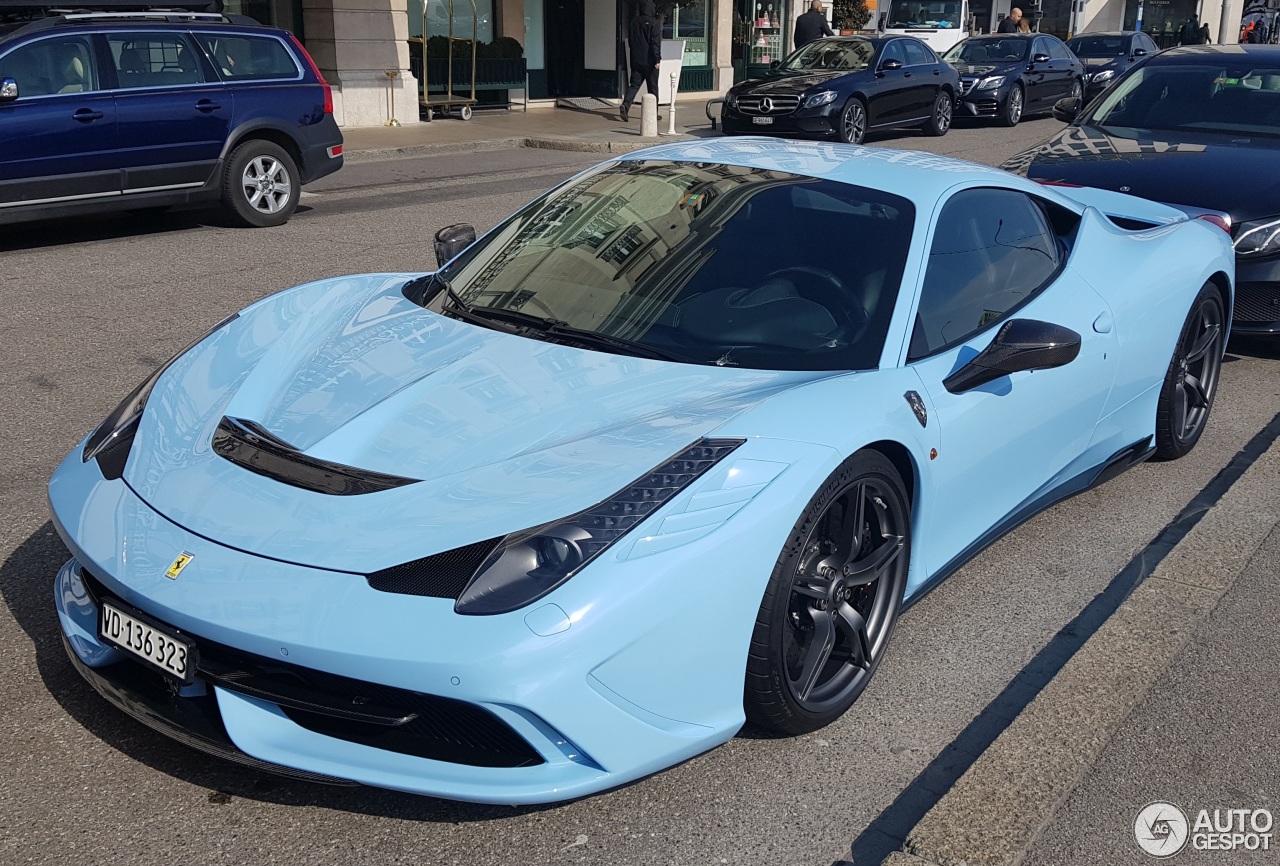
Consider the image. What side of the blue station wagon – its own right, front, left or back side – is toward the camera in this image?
left

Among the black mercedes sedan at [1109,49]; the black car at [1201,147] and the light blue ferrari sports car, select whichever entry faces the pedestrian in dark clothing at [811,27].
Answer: the black mercedes sedan

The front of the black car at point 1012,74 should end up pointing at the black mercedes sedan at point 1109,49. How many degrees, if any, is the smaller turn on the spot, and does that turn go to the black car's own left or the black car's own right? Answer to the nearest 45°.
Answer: approximately 135° to the black car's own right

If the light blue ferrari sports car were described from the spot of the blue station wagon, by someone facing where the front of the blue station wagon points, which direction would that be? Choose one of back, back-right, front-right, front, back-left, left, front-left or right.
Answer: left

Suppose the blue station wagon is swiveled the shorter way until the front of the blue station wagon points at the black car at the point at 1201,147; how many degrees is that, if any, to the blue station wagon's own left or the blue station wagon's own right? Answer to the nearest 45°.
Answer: approximately 135° to the blue station wagon's own left

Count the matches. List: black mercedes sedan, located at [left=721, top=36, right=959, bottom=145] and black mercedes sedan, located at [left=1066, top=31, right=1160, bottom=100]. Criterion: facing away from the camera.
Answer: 0

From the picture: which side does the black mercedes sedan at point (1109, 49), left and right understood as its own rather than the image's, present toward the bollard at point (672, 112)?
front

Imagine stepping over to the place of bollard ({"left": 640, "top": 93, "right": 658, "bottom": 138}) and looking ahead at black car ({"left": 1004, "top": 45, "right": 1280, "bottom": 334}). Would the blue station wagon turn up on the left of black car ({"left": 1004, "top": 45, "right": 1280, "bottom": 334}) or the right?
right

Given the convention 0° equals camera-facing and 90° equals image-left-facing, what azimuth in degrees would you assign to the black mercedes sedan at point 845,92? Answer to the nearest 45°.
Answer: approximately 45°

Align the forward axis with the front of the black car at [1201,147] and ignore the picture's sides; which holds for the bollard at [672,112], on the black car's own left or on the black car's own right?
on the black car's own right

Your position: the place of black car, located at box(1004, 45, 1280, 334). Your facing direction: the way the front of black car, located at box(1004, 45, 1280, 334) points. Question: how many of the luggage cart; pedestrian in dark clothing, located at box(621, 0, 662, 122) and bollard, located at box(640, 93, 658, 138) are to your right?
3
